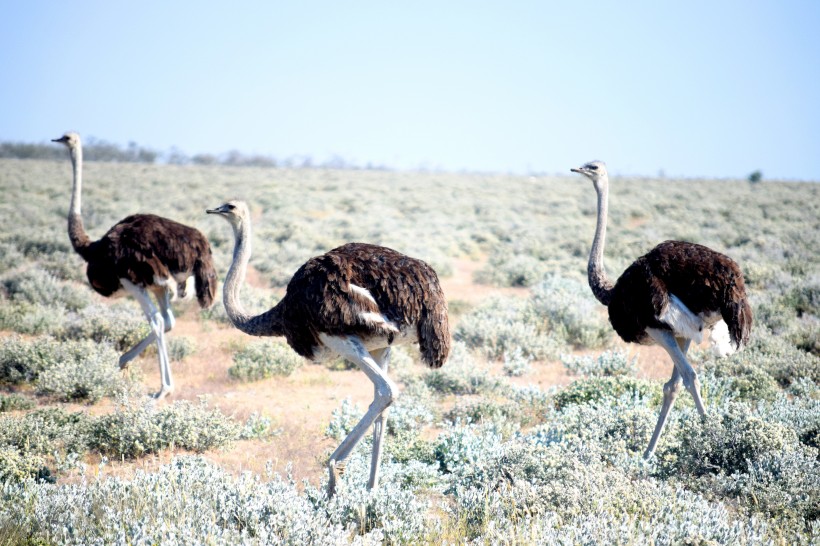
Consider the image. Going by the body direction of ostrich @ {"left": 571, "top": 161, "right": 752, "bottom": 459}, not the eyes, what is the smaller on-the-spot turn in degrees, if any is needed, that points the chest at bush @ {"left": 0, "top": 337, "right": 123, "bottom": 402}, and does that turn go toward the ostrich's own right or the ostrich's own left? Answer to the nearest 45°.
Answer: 0° — it already faces it

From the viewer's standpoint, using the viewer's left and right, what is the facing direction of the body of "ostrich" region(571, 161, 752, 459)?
facing to the left of the viewer

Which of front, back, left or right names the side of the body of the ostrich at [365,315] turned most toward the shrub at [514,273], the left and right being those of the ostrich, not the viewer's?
right

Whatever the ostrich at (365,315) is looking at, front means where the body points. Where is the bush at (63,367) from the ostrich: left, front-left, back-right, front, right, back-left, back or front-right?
front-right

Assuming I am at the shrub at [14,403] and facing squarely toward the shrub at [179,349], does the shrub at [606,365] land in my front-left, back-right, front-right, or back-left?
front-right

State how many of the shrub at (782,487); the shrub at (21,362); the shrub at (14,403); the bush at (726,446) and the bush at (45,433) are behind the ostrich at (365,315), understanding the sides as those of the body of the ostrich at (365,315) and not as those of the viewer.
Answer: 2

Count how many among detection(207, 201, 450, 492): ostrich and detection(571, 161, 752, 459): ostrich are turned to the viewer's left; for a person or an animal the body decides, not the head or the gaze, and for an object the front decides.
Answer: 2

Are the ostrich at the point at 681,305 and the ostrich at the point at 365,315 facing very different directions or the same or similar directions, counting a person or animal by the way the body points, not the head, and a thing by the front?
same or similar directions

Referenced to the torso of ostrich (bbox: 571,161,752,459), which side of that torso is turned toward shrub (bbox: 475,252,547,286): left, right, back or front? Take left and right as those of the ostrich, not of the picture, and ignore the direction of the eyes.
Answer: right

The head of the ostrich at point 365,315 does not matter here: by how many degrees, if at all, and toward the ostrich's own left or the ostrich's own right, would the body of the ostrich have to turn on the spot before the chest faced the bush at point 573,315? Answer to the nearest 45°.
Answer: approximately 135° to the ostrich's own right

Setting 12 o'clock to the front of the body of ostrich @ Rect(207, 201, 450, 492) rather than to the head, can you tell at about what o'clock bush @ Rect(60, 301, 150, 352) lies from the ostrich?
The bush is roughly at 2 o'clock from the ostrich.

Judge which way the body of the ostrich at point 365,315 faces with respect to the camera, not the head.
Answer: to the viewer's left
